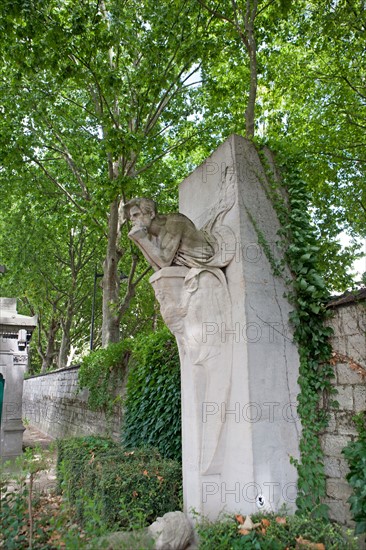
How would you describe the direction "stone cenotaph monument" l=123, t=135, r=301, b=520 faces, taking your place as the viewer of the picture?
facing the viewer and to the left of the viewer

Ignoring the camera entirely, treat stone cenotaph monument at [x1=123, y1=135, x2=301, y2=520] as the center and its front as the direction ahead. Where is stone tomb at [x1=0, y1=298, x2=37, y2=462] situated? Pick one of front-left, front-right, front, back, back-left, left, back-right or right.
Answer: right

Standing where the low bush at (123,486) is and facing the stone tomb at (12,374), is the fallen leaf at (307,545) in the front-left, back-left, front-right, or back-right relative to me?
back-right

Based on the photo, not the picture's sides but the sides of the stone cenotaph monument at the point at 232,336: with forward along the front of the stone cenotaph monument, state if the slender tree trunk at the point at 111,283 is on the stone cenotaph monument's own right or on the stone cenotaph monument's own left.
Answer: on the stone cenotaph monument's own right
